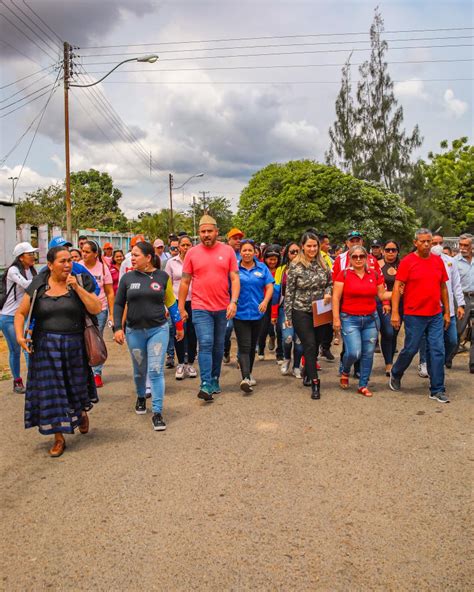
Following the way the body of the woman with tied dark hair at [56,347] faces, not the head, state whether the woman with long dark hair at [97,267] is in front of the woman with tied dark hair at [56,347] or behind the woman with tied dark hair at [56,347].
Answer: behind

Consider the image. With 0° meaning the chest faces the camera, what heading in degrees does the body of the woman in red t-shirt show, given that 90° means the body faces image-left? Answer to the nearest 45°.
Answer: approximately 0°

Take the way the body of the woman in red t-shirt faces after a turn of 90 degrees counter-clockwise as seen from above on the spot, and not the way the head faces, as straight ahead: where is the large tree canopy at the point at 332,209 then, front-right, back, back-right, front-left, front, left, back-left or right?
left

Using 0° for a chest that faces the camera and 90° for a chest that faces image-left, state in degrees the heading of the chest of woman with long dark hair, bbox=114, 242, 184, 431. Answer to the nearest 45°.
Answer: approximately 0°

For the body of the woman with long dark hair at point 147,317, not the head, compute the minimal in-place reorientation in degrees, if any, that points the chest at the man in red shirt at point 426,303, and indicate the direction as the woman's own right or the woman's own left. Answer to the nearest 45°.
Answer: approximately 90° to the woman's own left

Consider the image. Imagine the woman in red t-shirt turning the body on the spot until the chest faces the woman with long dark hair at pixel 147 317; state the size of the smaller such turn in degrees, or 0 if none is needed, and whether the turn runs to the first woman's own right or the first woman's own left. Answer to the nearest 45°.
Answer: approximately 45° to the first woman's own right

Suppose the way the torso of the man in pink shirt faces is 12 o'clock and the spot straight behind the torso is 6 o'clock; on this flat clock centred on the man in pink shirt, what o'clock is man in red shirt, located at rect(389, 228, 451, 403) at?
The man in red shirt is roughly at 9 o'clock from the man in pink shirt.

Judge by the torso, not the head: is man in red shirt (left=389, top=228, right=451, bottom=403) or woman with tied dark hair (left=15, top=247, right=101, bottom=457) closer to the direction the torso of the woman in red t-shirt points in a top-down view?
the woman with tied dark hair
